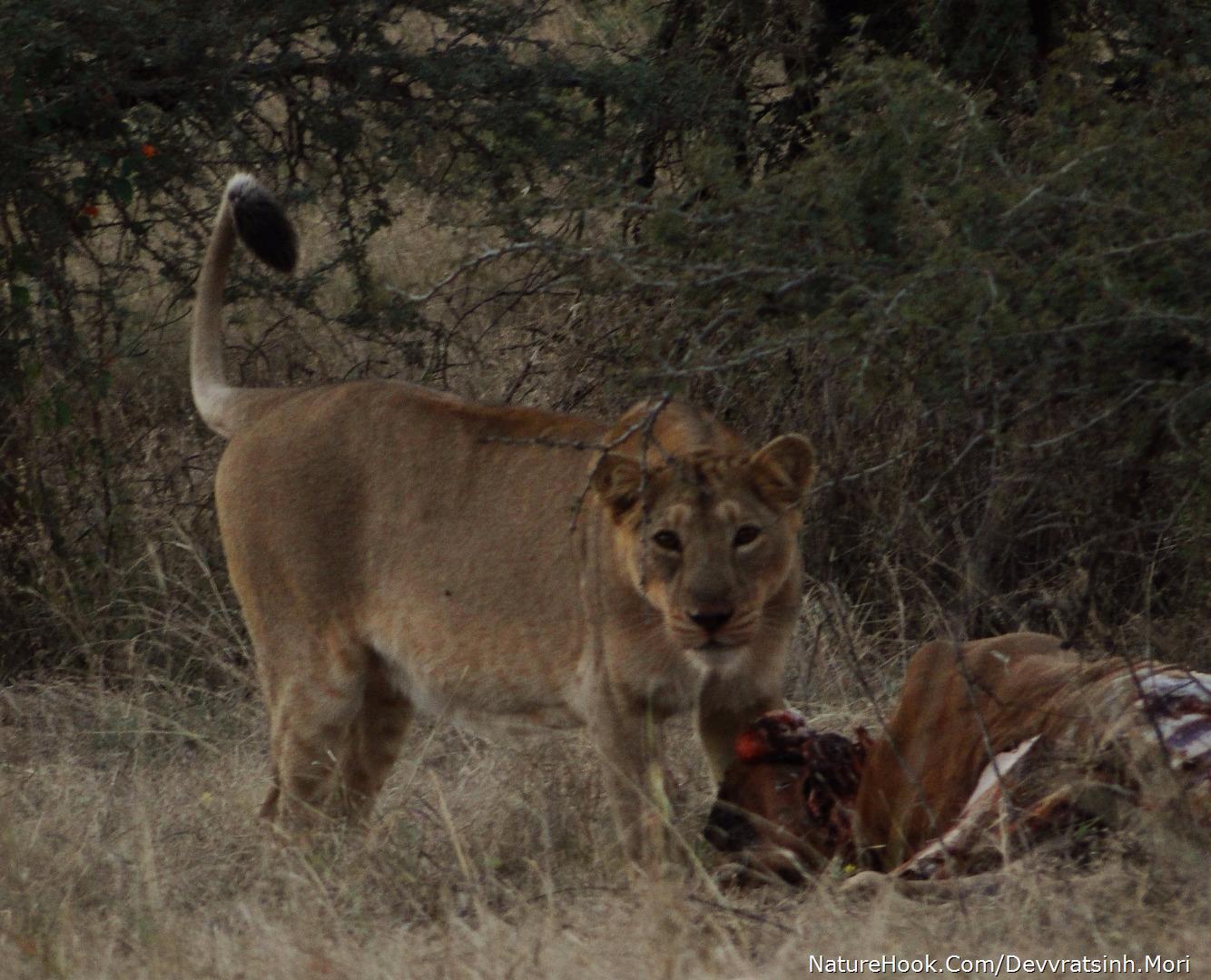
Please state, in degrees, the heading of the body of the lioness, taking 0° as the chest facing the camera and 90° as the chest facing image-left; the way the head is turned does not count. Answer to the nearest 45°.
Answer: approximately 315°
